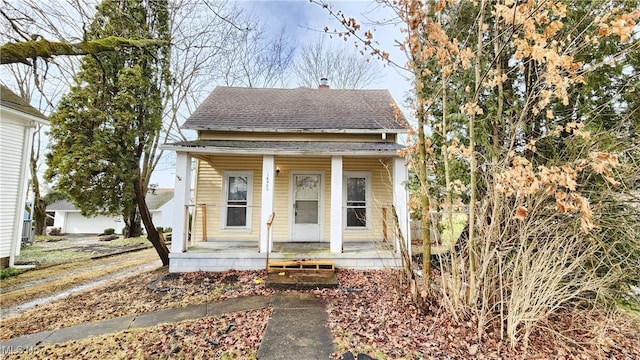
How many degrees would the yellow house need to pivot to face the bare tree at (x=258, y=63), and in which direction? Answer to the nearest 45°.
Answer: approximately 180°

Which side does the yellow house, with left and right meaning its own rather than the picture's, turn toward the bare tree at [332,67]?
back

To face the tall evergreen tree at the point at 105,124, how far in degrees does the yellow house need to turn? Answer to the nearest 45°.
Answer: approximately 90° to its right

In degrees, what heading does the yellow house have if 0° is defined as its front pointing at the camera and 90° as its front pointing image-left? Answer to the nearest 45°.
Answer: approximately 0°

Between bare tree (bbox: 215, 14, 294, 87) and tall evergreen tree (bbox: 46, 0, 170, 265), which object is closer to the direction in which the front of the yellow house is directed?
the tall evergreen tree

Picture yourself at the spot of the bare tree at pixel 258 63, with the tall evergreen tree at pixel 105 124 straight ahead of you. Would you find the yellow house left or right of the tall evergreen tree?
left

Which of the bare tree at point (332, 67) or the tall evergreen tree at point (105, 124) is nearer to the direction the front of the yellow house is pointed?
the tall evergreen tree

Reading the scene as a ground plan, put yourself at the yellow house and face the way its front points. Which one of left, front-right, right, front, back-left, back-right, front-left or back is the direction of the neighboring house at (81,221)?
back-right

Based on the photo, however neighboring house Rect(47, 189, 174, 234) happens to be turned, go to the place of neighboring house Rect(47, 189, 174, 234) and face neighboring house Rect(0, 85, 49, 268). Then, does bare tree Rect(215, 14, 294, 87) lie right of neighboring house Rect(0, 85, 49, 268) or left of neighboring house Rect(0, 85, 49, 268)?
left

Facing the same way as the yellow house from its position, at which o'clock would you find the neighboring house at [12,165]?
The neighboring house is roughly at 3 o'clock from the yellow house.

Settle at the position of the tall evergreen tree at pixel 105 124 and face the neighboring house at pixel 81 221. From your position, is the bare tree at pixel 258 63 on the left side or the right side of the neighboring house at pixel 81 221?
right
